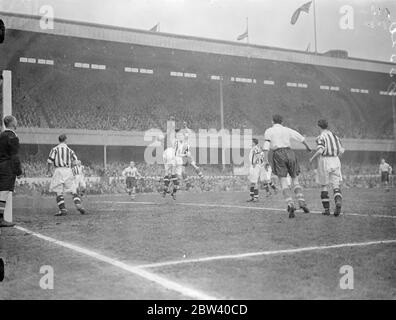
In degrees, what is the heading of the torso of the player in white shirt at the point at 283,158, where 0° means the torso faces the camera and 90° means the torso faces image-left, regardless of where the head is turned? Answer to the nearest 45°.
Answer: approximately 180°

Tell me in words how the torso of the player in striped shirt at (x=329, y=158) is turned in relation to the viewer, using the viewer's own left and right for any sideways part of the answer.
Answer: facing away from the viewer and to the left of the viewer

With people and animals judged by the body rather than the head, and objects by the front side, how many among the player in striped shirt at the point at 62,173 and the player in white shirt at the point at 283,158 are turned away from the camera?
2

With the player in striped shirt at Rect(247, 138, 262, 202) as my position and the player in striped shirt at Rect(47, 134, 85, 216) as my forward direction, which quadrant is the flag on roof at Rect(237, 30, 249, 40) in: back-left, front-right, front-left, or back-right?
back-right

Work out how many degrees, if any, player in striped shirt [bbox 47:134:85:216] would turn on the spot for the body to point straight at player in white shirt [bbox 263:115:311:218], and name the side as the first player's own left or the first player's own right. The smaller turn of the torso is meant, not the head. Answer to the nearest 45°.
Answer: approximately 135° to the first player's own right

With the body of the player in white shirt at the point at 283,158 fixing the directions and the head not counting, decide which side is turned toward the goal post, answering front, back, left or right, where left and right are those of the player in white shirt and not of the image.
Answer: left

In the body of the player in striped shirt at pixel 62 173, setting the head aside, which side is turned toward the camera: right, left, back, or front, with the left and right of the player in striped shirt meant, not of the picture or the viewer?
back

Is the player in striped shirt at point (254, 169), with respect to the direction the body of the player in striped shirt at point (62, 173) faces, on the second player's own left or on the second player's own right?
on the second player's own right
